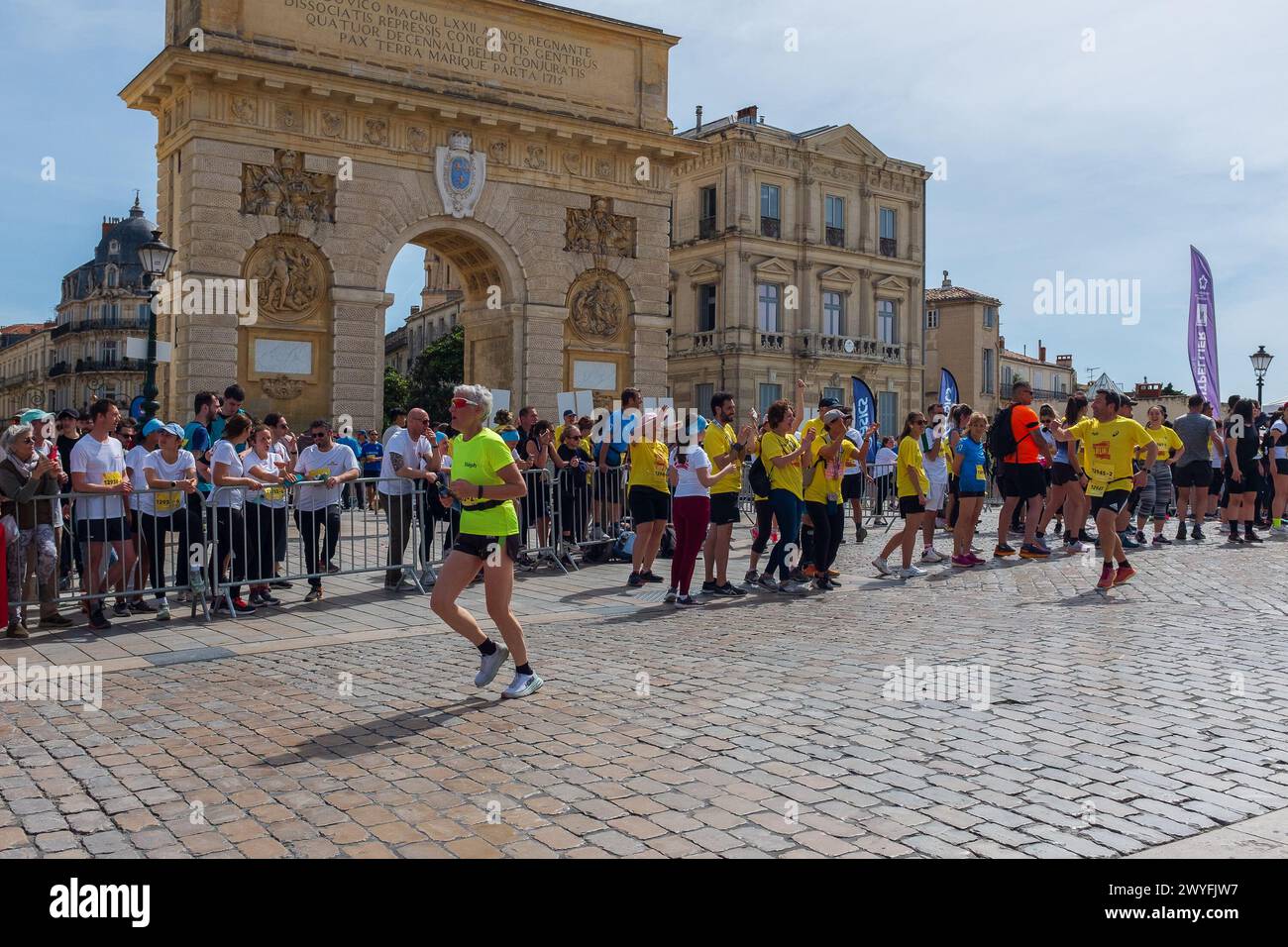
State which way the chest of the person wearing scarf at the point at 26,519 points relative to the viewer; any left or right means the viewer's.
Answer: facing the viewer and to the right of the viewer

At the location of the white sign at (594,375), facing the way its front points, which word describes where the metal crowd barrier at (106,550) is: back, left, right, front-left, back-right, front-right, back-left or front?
front

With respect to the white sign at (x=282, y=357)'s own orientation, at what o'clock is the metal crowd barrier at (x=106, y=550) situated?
The metal crowd barrier is roughly at 12 o'clock from the white sign.

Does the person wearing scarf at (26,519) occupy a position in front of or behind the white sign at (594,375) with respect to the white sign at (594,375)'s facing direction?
in front

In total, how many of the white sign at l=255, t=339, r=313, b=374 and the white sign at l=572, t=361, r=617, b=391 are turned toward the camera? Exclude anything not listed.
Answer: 2

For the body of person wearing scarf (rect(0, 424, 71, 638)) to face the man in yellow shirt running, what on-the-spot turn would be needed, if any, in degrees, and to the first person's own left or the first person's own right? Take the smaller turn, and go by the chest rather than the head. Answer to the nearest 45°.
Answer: approximately 45° to the first person's own left

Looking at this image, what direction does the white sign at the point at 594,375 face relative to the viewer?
toward the camera

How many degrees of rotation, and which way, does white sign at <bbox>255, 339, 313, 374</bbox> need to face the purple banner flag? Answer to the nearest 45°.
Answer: approximately 90° to its left

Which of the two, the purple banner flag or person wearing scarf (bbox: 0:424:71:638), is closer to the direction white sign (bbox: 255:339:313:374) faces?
the person wearing scarf

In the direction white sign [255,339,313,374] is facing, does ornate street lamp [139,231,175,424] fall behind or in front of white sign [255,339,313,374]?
in front

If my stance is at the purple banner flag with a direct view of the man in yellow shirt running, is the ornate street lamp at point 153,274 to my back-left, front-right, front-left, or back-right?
front-right
